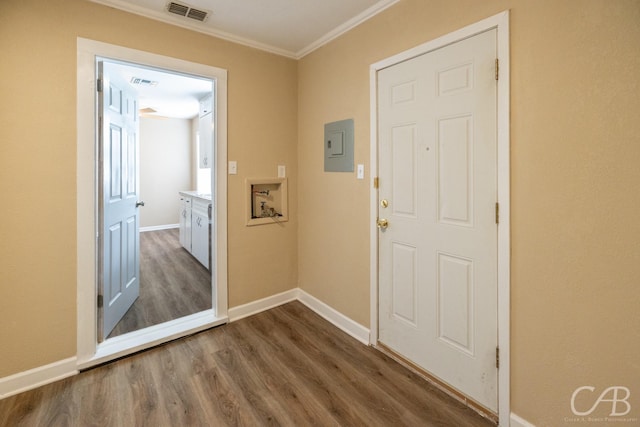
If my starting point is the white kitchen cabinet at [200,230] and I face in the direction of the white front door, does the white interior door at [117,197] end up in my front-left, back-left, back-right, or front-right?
front-right

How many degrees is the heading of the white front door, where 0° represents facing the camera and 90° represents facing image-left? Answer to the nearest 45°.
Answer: approximately 45°

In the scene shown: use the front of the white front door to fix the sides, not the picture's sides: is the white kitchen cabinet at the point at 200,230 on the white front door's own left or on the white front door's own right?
on the white front door's own right

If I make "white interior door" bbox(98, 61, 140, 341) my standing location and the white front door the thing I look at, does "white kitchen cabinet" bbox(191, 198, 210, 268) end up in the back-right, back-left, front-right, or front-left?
back-left

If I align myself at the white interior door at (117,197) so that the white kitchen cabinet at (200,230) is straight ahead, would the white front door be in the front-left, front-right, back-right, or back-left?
back-right

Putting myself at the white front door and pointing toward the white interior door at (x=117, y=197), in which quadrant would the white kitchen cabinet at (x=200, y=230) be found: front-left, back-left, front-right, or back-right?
front-right
